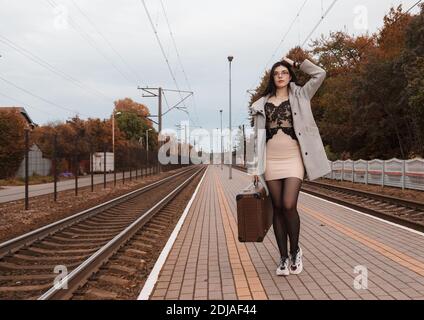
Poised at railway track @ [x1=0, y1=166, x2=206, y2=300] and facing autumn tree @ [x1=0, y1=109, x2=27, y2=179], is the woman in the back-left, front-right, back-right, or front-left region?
back-right

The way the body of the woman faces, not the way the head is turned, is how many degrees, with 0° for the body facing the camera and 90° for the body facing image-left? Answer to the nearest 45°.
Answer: approximately 0°

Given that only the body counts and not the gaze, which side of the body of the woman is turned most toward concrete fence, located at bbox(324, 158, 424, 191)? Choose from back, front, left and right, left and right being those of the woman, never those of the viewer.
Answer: back
